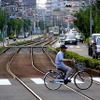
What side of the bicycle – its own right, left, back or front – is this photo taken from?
right

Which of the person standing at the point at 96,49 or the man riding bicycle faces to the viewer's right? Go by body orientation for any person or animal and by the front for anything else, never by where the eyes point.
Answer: the man riding bicycle

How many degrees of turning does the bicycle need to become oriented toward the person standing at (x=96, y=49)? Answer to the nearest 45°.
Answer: approximately 90° to its left

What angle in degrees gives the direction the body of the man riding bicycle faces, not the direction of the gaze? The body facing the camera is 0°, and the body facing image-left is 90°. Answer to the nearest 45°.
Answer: approximately 270°

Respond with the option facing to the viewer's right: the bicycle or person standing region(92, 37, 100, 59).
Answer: the bicycle

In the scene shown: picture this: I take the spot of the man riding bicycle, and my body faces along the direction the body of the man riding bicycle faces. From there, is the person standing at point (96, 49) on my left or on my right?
on my left
